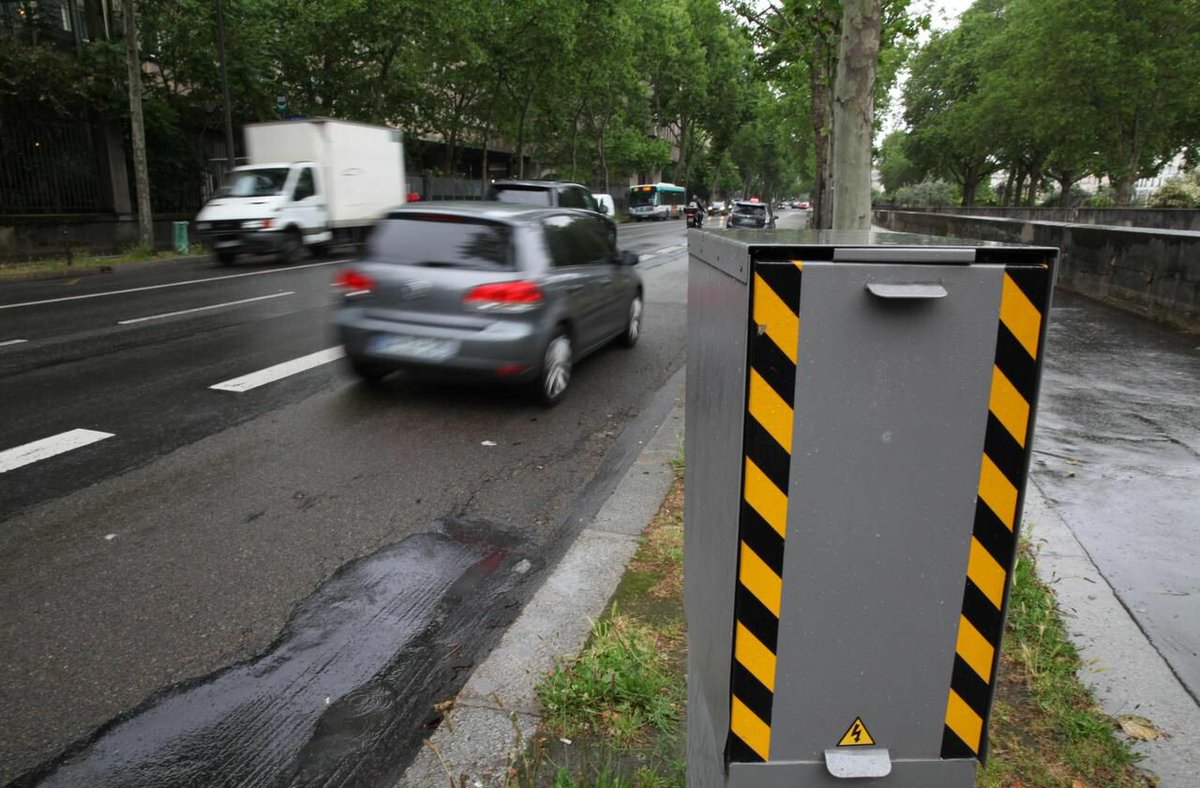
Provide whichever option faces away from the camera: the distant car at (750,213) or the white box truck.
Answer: the distant car

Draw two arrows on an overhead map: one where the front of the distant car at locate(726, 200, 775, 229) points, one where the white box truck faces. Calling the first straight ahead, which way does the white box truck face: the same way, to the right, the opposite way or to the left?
the opposite way

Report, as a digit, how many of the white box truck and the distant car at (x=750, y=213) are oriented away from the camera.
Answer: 1

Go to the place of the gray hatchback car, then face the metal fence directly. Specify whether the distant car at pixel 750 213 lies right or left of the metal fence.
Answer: right

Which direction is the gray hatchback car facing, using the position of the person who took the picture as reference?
facing away from the viewer and to the right of the viewer

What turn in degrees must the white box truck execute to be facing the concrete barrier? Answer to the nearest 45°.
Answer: approximately 90° to its left

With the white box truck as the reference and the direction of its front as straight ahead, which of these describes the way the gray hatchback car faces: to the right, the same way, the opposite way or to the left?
the opposite way

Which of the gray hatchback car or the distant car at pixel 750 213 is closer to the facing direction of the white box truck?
the gray hatchback car

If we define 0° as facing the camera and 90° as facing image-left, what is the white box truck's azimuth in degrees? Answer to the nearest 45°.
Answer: approximately 45°

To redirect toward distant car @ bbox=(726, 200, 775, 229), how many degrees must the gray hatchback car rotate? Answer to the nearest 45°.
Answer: approximately 45° to its left

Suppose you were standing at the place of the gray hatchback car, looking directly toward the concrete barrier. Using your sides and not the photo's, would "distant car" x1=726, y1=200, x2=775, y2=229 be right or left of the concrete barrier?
left

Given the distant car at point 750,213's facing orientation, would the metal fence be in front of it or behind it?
behind

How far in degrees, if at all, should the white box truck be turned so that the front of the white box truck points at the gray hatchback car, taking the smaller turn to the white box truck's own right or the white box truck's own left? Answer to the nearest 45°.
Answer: approximately 45° to the white box truck's own left

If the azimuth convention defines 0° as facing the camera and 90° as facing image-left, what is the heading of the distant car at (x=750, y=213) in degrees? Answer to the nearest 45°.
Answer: approximately 180°

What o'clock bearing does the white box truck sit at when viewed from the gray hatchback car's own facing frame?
The white box truck is roughly at 10 o'clock from the gray hatchback car.
